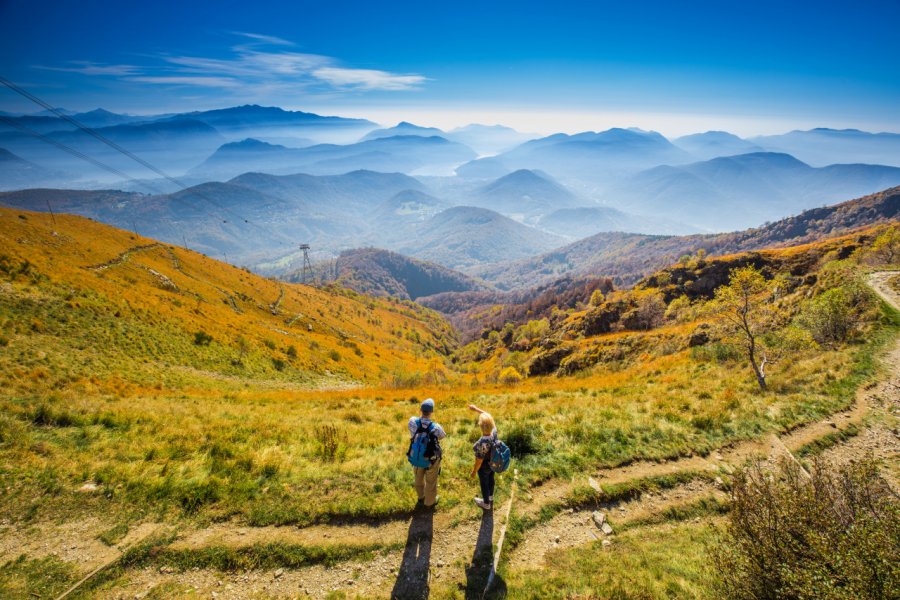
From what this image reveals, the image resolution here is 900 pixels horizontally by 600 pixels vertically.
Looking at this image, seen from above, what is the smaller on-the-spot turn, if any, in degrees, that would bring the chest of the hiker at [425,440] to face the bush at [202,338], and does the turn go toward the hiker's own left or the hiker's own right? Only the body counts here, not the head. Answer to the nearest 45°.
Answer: approximately 45° to the hiker's own left

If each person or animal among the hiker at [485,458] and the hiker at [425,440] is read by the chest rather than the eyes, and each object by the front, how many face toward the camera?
0

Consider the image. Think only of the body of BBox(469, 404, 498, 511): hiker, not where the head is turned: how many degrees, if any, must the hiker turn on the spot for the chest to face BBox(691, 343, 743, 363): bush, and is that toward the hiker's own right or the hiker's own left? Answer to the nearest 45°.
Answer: approximately 90° to the hiker's own right

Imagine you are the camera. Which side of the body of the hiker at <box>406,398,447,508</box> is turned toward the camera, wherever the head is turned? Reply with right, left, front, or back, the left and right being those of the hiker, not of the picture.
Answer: back

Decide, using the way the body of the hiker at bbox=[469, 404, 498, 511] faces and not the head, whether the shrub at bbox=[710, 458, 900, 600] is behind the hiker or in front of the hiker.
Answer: behind

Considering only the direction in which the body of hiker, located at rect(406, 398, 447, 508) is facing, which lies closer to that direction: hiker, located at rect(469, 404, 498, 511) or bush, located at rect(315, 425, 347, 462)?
the bush

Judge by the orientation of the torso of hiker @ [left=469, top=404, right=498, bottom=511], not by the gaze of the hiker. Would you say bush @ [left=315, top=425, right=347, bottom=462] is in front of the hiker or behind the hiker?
in front

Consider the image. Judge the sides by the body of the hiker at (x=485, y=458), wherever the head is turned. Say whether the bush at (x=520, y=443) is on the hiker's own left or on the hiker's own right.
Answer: on the hiker's own right

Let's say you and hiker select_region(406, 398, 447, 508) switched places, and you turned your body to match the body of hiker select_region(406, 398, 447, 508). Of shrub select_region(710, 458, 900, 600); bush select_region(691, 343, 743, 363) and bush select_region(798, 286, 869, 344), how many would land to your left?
0

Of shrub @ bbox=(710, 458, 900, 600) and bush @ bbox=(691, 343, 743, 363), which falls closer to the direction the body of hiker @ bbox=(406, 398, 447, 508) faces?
the bush

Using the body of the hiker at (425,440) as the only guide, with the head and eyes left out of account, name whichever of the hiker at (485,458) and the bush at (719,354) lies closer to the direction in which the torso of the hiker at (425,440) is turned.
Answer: the bush

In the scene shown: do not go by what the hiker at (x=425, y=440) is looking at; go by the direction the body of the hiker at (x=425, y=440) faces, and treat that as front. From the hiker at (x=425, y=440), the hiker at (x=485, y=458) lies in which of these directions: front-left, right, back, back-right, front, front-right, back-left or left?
right

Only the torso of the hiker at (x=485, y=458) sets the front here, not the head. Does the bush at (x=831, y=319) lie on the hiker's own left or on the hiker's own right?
on the hiker's own right

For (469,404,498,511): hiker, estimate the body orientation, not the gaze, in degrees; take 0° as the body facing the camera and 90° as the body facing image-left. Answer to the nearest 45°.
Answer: approximately 135°
